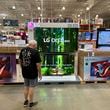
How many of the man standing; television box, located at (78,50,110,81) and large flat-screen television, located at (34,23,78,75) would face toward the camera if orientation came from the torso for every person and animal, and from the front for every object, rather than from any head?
2

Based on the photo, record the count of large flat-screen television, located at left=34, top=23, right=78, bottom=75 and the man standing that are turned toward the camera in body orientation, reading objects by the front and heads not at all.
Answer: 1

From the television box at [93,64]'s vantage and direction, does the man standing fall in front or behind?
in front

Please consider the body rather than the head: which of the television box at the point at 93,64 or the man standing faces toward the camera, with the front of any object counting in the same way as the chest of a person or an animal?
the television box

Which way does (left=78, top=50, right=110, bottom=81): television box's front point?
toward the camera

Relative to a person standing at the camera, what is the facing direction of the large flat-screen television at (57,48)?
facing the viewer

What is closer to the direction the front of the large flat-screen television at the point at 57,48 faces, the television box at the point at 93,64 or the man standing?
the man standing

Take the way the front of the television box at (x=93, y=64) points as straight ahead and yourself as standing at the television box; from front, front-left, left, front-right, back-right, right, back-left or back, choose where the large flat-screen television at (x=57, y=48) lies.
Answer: right

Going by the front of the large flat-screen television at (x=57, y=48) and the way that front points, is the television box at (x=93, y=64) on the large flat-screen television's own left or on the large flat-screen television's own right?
on the large flat-screen television's own left

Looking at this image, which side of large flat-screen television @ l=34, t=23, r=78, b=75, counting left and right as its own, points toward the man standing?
front

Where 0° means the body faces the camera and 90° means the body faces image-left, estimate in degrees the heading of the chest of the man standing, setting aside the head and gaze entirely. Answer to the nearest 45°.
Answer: approximately 225°

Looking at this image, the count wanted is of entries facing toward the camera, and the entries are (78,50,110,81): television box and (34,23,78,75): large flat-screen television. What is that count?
2

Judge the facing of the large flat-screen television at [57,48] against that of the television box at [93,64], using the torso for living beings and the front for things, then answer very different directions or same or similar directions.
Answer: same or similar directions

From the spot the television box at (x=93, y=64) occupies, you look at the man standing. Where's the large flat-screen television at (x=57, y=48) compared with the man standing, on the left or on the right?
right
